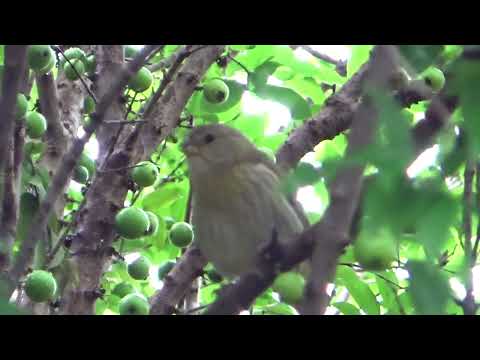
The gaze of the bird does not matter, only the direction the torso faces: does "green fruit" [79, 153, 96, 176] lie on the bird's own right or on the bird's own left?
on the bird's own right

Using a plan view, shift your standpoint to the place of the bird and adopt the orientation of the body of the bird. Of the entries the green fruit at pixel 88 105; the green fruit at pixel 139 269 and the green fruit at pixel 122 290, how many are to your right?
3

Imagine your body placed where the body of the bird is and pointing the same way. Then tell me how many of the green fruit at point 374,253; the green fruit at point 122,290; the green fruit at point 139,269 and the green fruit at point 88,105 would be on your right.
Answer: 3

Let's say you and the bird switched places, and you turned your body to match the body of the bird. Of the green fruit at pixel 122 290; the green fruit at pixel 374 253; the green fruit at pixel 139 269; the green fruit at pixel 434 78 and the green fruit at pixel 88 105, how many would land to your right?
3

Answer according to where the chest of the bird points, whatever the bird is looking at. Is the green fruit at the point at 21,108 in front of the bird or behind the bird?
in front

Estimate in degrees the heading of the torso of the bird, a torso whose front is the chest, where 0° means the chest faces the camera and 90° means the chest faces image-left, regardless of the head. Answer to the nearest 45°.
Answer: approximately 45°

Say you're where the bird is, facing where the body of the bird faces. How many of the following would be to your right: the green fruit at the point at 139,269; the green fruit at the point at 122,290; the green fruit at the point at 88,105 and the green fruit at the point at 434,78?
3
